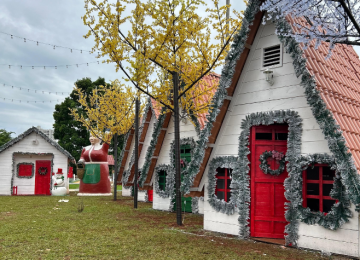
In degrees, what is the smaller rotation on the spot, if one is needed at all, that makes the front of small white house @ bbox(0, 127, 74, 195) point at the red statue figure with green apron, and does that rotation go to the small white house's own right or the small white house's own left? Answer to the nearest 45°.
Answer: approximately 45° to the small white house's own left

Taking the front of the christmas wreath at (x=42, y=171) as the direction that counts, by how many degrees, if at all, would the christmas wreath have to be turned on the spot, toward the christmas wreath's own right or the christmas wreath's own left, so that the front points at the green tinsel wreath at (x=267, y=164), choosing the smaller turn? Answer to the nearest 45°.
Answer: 0° — it already faces it

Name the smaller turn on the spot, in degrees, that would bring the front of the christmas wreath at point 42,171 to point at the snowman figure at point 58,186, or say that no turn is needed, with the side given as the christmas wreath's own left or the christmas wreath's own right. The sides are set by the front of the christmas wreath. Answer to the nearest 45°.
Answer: approximately 45° to the christmas wreath's own left

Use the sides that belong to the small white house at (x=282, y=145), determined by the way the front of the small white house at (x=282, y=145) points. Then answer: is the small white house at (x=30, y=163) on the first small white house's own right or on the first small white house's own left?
on the first small white house's own right

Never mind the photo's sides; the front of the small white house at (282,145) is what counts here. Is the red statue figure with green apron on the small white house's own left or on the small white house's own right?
on the small white house's own right

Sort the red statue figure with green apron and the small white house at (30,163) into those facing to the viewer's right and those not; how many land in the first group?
0

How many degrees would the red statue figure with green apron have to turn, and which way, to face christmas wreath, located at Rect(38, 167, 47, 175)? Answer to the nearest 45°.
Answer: approximately 90° to its right

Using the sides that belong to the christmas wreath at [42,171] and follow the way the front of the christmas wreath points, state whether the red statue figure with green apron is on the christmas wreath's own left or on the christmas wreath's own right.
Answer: on the christmas wreath's own left

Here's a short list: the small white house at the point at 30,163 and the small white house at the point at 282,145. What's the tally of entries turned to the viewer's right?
0

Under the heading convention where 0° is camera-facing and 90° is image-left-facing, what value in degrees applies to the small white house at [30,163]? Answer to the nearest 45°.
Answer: approximately 0°
